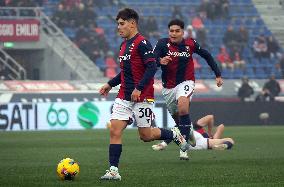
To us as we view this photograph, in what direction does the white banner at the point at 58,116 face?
facing the viewer

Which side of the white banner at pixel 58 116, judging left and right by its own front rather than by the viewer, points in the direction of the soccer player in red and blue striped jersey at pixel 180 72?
front

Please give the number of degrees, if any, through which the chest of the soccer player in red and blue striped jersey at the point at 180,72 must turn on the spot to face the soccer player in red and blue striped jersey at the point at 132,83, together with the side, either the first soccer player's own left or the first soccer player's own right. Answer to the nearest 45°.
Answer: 0° — they already face them

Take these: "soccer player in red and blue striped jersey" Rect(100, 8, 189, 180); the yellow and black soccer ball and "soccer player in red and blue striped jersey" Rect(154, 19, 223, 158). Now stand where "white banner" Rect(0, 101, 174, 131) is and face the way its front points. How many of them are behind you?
0

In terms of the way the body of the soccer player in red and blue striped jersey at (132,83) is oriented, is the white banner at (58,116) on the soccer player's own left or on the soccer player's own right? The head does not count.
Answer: on the soccer player's own right

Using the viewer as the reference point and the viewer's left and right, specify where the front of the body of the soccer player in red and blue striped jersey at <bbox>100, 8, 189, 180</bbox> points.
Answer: facing the viewer and to the left of the viewer

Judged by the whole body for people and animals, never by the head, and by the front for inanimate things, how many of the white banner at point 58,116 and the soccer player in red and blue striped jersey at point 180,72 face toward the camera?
2

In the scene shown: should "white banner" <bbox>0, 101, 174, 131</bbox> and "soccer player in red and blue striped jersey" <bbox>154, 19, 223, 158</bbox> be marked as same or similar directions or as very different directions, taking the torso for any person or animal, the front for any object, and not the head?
same or similar directions

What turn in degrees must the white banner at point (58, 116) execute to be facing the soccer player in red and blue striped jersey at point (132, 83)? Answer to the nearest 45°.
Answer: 0° — it already faces them

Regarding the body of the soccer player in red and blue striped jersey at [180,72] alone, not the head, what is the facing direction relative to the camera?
toward the camera
